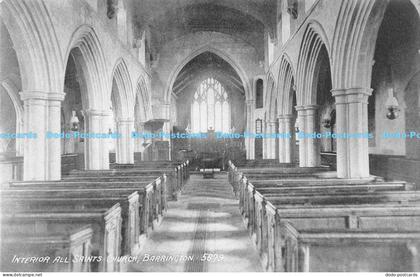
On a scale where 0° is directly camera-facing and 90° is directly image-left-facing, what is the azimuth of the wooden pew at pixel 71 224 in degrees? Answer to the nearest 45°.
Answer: approximately 180°

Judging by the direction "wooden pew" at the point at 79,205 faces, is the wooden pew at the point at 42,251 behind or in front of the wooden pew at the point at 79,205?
behind

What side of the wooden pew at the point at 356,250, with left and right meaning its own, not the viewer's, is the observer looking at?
back

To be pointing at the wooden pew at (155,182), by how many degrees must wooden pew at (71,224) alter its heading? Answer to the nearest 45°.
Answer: approximately 45° to its right

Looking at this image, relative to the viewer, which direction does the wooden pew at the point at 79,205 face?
away from the camera

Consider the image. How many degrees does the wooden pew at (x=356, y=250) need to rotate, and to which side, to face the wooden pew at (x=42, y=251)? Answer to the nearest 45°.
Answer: approximately 90° to its left

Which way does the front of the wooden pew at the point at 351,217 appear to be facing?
away from the camera

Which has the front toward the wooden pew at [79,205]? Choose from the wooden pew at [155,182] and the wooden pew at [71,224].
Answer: the wooden pew at [71,224]

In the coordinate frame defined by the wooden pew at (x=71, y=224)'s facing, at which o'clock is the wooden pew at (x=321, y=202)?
the wooden pew at (x=321, y=202) is roughly at 3 o'clock from the wooden pew at (x=71, y=224).

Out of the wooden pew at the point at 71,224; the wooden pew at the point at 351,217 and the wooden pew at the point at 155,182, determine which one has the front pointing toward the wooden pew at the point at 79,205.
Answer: the wooden pew at the point at 71,224

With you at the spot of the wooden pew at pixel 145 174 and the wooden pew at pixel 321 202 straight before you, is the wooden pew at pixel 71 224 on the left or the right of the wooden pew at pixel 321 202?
right

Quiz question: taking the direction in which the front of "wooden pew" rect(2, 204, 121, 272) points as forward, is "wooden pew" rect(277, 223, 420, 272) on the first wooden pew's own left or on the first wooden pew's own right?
on the first wooden pew's own right

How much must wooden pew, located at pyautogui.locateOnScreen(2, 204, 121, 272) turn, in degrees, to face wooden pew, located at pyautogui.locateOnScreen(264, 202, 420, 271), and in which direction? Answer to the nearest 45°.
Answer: approximately 90° to its right

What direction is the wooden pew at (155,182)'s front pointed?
away from the camera
